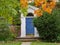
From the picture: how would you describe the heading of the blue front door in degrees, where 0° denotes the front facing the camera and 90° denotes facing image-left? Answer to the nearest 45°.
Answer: approximately 0°

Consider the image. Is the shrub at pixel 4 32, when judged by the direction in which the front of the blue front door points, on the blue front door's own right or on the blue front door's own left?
on the blue front door's own right

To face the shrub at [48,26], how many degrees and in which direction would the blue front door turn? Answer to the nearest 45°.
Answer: approximately 45° to its left
